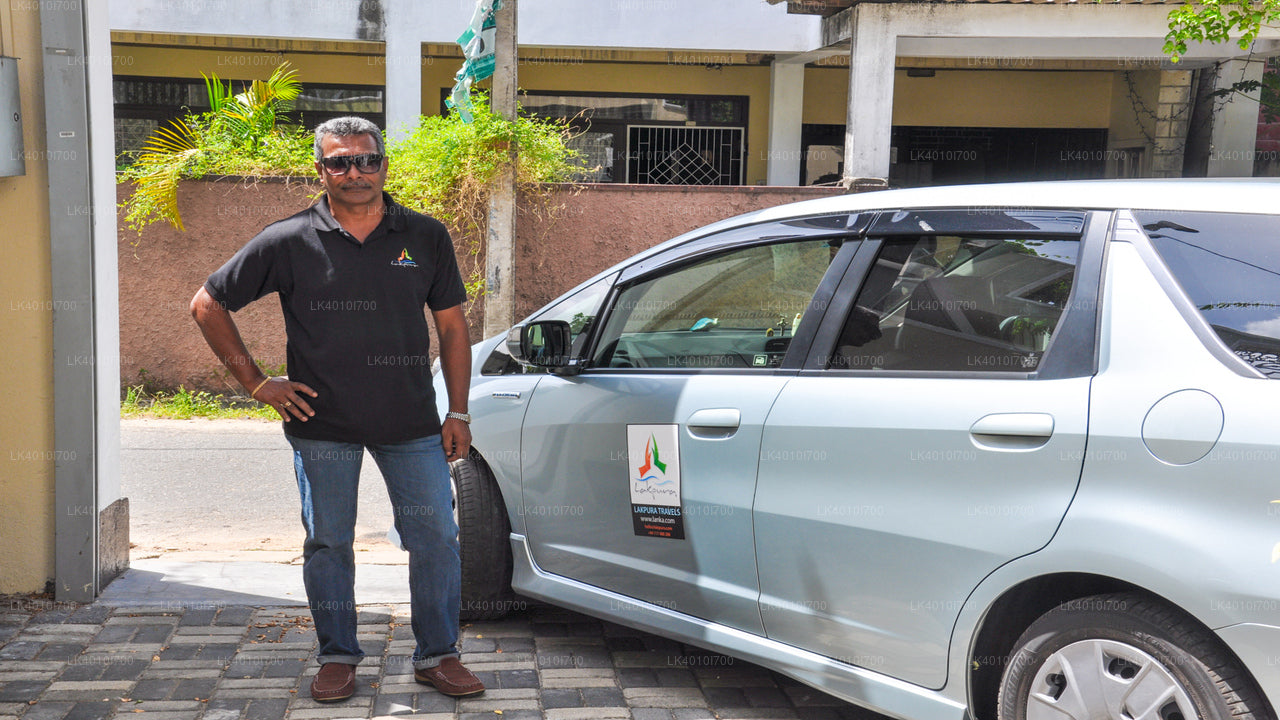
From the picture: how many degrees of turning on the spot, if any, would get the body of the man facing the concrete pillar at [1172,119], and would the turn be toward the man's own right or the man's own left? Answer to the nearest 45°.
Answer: approximately 135° to the man's own left

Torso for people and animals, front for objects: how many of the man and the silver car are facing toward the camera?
1

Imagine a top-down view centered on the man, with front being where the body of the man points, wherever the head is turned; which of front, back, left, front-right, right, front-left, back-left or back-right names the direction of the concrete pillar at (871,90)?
back-left

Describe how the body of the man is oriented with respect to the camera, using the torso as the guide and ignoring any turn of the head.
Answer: toward the camera

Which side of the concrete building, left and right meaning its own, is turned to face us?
front

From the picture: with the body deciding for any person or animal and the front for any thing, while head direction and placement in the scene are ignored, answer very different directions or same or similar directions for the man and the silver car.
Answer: very different directions

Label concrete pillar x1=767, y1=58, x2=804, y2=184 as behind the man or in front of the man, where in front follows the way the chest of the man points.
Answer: behind

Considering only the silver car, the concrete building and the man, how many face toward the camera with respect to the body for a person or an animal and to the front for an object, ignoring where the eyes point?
2

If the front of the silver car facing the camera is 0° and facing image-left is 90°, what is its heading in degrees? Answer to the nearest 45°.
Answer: approximately 135°
